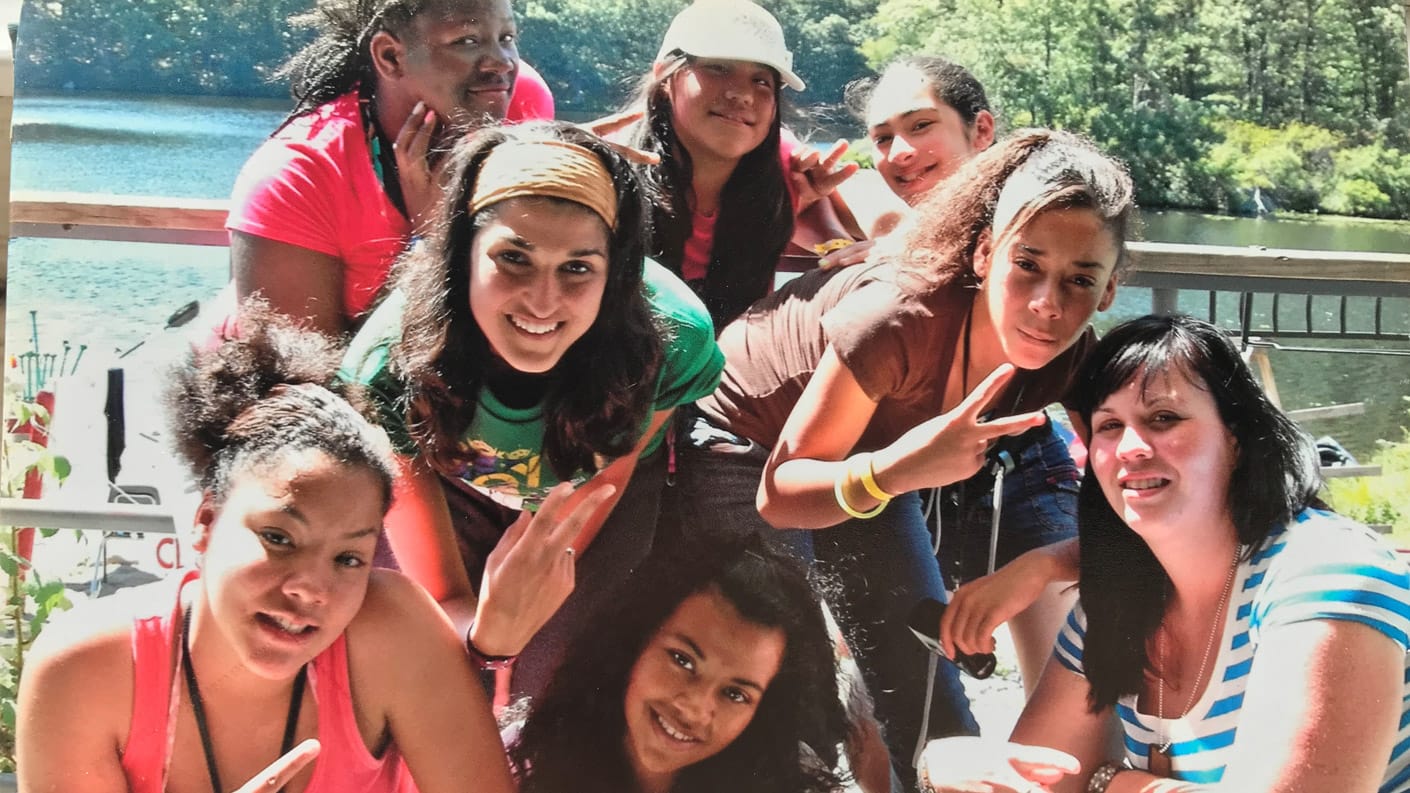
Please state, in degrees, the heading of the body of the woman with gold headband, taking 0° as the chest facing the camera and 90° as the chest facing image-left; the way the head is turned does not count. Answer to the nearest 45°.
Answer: approximately 0°

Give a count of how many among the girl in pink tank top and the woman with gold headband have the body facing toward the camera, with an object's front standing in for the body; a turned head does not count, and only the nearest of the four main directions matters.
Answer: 2

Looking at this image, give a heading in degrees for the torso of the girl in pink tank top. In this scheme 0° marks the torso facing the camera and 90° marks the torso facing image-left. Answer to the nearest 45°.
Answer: approximately 0°

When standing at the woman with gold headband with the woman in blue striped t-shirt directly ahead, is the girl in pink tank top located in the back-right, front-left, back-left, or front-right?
back-right

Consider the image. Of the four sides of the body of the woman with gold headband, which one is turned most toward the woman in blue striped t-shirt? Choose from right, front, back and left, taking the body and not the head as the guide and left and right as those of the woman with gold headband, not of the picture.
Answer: left
